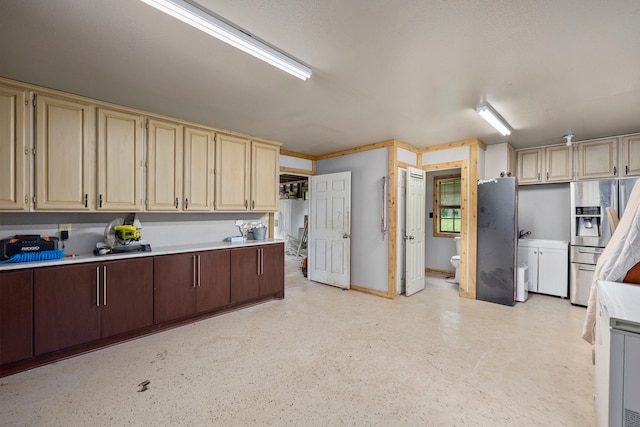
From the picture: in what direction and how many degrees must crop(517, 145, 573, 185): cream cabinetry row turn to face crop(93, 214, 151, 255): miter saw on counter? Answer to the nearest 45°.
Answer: approximately 45° to its right

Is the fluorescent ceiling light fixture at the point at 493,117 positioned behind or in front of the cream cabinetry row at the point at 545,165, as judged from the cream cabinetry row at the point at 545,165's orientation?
in front

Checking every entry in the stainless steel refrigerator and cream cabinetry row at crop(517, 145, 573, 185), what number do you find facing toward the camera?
2

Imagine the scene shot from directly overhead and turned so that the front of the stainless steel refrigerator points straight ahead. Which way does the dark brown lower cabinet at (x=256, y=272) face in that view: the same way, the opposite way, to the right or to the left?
to the left

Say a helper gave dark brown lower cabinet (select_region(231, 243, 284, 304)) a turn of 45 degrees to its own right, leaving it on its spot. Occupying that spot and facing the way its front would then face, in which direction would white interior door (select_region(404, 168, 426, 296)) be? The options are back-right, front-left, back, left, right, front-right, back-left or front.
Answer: left

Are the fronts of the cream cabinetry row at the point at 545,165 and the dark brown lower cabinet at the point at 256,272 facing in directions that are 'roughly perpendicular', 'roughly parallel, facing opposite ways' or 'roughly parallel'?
roughly perpendicular

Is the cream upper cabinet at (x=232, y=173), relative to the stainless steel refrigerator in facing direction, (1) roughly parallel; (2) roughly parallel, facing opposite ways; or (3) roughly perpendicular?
roughly perpendicular

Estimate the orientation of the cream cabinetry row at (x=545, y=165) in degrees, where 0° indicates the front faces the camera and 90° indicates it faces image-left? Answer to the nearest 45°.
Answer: approximately 0°

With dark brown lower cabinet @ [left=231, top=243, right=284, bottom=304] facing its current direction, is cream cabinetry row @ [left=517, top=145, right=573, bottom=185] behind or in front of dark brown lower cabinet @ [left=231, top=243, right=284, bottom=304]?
in front
